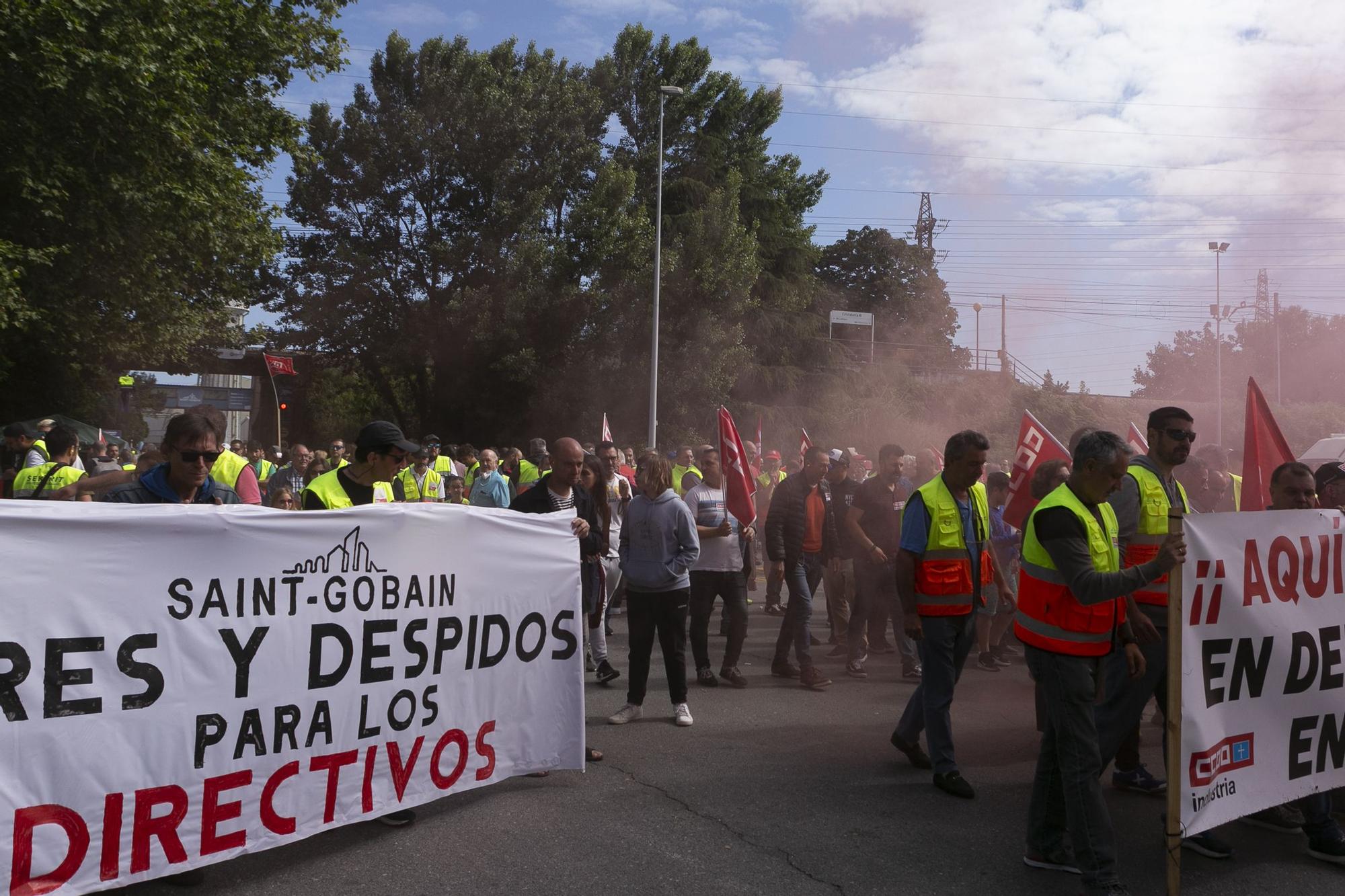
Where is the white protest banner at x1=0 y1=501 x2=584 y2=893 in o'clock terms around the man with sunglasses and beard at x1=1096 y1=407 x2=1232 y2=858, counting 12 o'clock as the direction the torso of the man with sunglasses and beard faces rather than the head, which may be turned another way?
The white protest banner is roughly at 3 o'clock from the man with sunglasses and beard.

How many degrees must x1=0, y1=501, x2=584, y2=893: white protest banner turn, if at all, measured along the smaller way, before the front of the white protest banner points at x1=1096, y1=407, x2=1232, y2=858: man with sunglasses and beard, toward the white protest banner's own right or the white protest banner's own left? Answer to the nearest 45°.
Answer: approximately 45° to the white protest banner's own left

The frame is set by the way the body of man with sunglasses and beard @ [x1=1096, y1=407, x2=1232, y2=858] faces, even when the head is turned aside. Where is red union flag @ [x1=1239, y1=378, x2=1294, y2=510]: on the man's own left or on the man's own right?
on the man's own left

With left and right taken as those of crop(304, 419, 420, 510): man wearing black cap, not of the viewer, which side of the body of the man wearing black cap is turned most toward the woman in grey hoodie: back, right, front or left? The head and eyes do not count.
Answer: left

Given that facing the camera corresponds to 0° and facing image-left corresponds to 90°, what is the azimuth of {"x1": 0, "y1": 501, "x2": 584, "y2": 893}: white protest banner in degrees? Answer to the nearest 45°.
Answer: approximately 315°

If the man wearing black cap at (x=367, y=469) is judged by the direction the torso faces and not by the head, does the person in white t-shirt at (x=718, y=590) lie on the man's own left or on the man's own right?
on the man's own left

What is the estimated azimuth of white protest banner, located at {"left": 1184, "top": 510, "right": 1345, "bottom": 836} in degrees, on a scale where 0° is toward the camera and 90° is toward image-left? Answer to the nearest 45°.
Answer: approximately 315°

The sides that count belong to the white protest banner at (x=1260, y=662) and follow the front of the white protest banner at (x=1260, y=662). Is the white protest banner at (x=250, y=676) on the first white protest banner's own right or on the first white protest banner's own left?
on the first white protest banner's own right

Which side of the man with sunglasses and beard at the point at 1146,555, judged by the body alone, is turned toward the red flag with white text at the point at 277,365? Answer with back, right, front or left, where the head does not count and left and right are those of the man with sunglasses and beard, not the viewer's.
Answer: back
